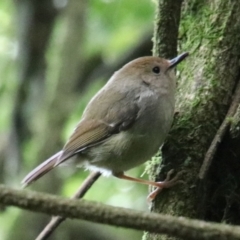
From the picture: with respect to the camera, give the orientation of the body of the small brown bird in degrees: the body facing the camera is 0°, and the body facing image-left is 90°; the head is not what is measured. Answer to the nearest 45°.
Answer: approximately 270°

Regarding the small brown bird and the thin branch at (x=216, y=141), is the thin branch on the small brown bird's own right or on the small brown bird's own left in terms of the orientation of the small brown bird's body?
on the small brown bird's own left
